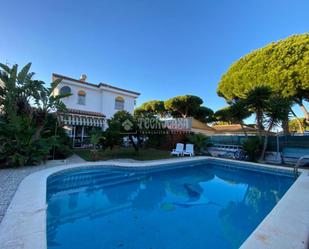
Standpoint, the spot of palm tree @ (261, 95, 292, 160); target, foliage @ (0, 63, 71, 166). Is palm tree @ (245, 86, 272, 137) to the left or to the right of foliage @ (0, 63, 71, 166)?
right

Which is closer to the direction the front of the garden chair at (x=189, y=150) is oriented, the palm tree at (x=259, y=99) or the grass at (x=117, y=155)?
the grass

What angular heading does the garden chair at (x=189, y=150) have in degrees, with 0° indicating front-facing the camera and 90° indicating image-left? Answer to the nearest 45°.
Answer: approximately 45°

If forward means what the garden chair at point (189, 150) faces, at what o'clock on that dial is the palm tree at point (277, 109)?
The palm tree is roughly at 8 o'clock from the garden chair.

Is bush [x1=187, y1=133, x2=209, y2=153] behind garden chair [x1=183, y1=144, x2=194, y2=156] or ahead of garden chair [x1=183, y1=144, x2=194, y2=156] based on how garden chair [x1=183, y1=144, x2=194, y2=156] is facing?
behind

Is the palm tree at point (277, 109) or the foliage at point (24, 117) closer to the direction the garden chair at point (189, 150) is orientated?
the foliage

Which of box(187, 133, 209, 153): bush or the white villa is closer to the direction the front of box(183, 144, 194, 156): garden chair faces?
the white villa

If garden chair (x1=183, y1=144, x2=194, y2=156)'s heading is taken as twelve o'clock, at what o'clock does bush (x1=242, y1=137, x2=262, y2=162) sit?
The bush is roughly at 8 o'clock from the garden chair.

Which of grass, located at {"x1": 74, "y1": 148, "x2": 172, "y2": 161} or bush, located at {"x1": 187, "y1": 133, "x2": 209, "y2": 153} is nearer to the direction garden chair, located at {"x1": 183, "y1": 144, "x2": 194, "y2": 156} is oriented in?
the grass

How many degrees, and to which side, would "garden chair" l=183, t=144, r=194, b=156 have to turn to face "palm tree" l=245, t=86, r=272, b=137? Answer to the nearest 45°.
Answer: approximately 135° to its left
